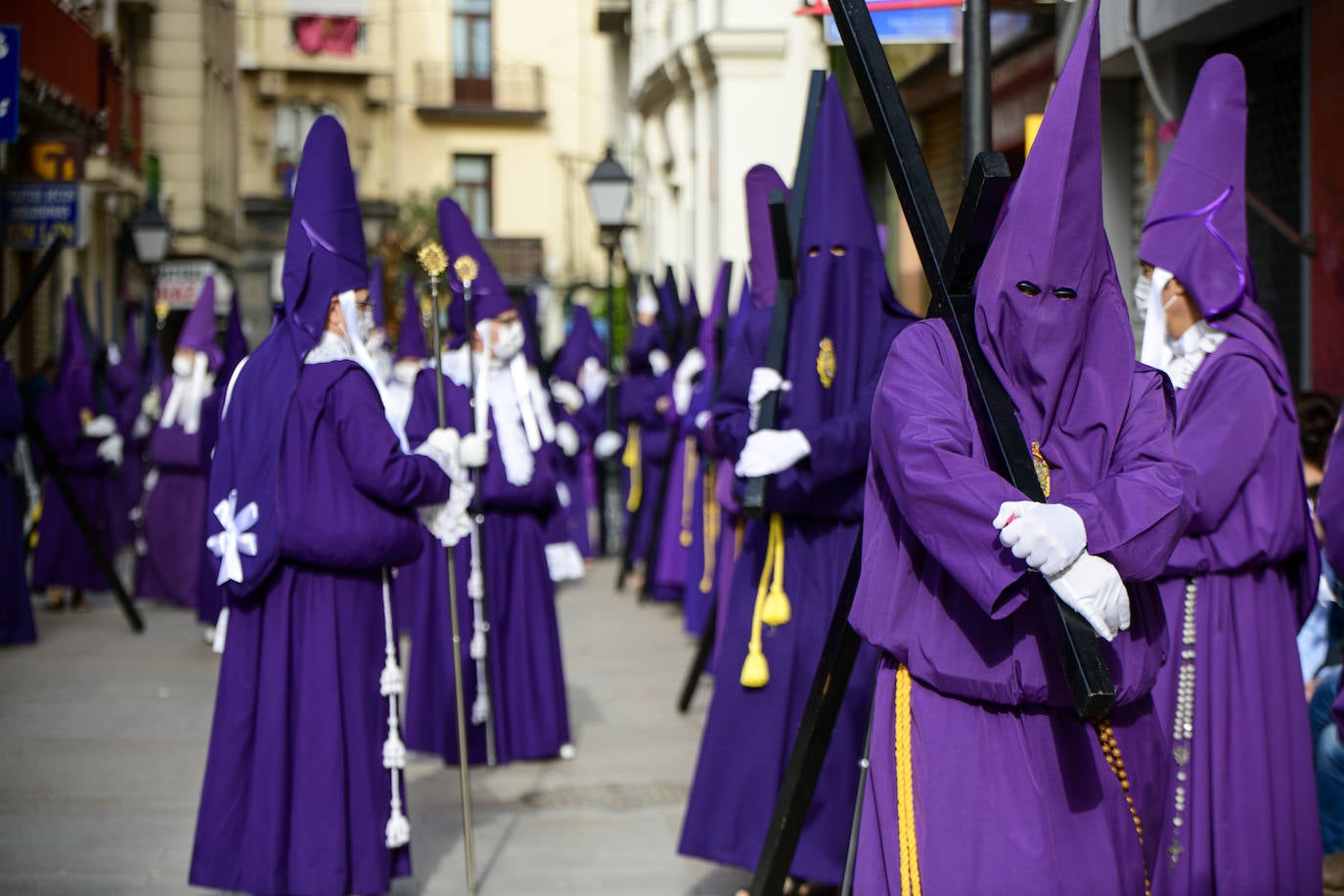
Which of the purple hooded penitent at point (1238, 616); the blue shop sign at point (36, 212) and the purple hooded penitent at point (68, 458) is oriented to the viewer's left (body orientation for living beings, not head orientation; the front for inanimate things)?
the purple hooded penitent at point (1238, 616)

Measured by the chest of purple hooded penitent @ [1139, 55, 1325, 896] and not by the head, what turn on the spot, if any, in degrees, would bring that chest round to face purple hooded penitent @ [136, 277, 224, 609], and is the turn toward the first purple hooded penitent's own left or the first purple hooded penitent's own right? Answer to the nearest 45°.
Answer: approximately 45° to the first purple hooded penitent's own right

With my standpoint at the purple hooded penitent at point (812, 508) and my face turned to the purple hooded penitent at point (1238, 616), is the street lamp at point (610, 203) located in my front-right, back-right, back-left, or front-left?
back-left

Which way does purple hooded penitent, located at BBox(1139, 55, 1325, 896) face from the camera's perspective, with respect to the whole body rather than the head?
to the viewer's left

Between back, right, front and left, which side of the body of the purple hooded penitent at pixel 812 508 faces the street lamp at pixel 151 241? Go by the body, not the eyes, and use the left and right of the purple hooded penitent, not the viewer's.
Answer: right

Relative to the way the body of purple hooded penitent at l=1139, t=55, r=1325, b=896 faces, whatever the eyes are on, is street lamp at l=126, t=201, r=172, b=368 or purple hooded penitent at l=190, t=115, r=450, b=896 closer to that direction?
the purple hooded penitent

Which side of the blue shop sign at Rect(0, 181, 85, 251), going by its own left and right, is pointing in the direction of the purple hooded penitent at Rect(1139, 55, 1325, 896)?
front

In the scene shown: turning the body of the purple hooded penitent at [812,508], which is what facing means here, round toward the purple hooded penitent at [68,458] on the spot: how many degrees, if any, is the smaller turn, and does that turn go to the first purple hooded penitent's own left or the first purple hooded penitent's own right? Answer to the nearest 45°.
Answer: approximately 90° to the first purple hooded penitent's own right

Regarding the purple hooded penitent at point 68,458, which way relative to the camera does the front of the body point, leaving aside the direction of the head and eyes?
to the viewer's right
